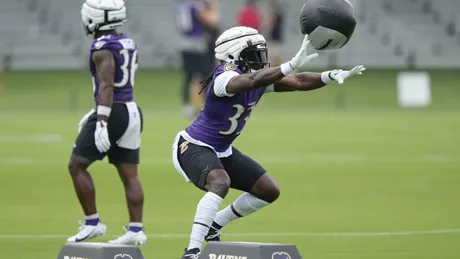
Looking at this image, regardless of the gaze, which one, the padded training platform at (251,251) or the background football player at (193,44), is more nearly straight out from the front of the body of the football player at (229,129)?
the padded training platform

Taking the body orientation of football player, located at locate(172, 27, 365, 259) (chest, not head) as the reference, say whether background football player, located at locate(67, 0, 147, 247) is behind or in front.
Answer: behind

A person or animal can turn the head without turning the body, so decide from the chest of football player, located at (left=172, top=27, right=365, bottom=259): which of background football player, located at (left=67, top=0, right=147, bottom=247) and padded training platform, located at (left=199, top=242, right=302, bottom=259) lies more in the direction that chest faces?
the padded training platform

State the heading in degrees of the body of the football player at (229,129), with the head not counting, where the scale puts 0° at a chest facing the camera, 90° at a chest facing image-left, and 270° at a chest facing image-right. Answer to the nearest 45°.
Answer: approximately 315°

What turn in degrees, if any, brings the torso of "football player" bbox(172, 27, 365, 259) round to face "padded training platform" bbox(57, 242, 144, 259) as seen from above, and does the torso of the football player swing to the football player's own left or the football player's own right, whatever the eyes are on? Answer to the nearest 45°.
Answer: approximately 90° to the football player's own right

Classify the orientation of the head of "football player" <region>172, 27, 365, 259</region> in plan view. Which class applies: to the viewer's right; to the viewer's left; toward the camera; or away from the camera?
to the viewer's right

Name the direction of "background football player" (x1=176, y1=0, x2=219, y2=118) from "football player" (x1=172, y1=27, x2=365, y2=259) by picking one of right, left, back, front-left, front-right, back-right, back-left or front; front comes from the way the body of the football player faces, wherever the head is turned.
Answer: back-left
